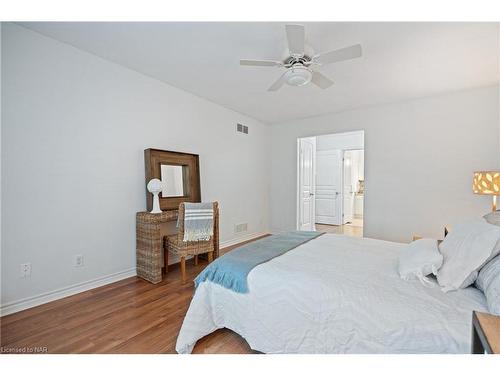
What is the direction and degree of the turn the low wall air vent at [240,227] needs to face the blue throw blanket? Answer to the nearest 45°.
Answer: approximately 45° to its right

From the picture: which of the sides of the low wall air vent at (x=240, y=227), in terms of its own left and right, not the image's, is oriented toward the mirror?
right

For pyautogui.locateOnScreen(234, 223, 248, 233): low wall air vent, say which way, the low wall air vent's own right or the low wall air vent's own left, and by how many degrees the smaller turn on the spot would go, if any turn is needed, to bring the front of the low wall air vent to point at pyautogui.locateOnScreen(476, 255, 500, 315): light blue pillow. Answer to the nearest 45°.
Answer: approximately 45° to the low wall air vent's own right

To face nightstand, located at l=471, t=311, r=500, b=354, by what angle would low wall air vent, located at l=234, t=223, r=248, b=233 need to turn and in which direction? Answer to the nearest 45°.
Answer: approximately 45° to its right

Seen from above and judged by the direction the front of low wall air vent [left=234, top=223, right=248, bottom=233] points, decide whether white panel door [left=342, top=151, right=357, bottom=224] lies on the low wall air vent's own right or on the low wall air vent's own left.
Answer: on the low wall air vent's own left

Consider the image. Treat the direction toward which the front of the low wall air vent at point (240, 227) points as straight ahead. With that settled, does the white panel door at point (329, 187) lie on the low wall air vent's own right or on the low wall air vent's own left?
on the low wall air vent's own left

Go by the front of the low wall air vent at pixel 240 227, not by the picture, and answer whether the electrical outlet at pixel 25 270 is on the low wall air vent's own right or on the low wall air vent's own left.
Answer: on the low wall air vent's own right

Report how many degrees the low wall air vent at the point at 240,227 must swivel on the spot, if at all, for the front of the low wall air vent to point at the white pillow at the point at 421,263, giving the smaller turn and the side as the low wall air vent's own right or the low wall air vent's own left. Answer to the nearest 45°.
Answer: approximately 45° to the low wall air vent's own right

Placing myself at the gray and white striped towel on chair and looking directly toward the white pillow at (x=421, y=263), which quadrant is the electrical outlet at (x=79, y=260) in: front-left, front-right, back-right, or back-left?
back-right

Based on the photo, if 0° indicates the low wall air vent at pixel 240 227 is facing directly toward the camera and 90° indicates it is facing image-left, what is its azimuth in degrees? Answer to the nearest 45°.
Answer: approximately 315°

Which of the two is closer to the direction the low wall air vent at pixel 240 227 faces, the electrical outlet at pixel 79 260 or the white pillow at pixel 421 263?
the white pillow

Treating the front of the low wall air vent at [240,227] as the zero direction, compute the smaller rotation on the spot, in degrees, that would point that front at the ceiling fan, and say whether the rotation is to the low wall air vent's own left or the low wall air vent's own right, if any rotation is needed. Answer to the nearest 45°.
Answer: approximately 45° to the low wall air vent's own right
